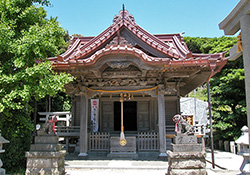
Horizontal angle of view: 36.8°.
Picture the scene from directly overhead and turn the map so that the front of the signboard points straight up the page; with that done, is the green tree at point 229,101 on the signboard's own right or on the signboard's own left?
on the signboard's own left

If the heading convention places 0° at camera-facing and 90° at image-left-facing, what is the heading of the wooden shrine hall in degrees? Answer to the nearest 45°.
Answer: approximately 0°

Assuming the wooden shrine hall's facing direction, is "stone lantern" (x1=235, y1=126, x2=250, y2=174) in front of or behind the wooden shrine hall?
in front

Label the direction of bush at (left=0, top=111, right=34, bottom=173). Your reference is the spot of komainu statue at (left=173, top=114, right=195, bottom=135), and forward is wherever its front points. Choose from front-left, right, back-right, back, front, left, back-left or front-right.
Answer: front

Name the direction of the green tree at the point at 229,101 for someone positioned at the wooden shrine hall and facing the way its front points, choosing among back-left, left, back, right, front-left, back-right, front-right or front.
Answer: back-left

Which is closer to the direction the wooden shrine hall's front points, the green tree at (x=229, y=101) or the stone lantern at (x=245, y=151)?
the stone lantern
